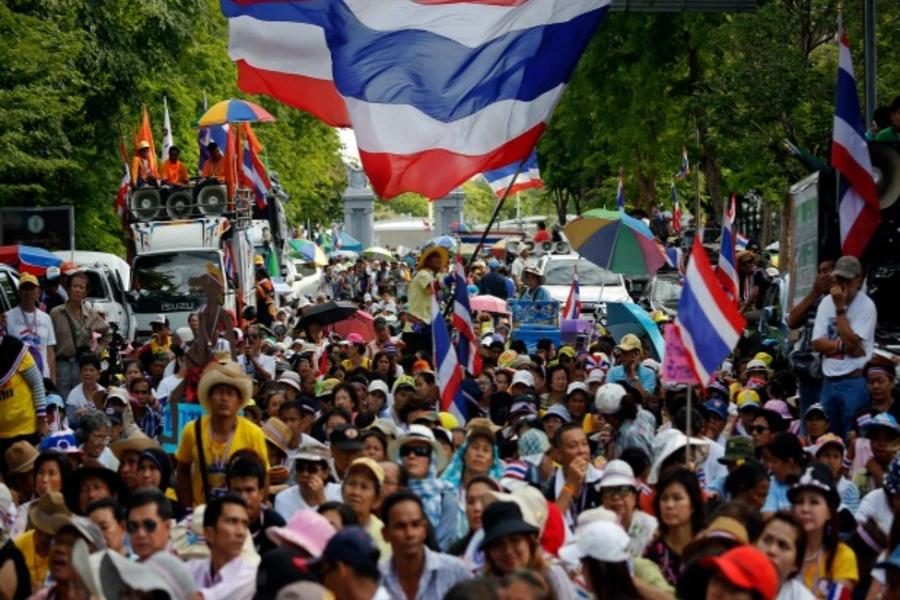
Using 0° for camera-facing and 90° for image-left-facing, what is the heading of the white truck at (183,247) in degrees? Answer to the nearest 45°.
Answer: approximately 0°

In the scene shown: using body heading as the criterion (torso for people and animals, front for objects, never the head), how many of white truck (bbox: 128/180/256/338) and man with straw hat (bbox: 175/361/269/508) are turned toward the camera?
2

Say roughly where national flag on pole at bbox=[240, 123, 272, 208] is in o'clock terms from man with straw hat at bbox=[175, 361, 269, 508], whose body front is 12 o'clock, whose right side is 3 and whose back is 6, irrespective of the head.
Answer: The national flag on pole is roughly at 6 o'clock from the man with straw hat.

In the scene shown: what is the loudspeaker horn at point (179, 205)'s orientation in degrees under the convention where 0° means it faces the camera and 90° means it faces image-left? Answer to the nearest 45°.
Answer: approximately 0°

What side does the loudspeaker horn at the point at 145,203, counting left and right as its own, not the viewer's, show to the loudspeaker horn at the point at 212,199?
left

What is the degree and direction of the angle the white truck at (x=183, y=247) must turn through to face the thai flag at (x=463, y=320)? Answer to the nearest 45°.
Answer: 0° — it already faces it
